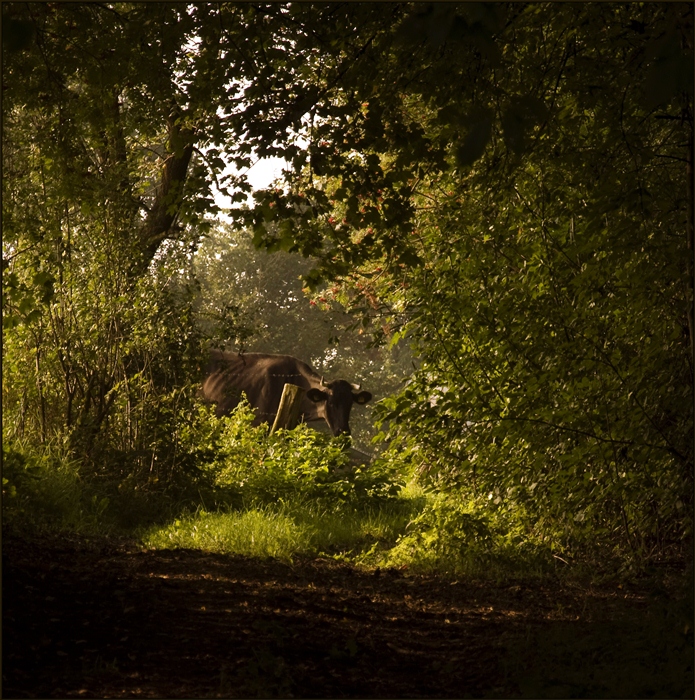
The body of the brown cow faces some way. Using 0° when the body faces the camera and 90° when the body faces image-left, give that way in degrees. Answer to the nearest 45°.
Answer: approximately 315°

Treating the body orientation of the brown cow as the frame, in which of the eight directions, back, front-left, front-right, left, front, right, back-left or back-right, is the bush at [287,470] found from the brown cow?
front-right

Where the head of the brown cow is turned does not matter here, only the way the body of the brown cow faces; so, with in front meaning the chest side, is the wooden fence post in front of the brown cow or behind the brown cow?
in front

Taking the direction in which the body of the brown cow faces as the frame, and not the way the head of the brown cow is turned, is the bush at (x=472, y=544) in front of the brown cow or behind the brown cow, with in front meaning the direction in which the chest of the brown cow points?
in front
